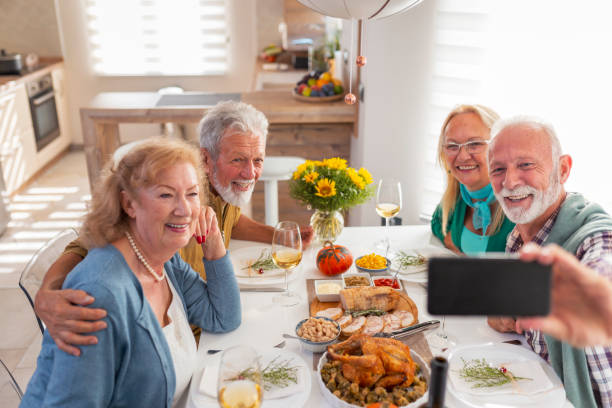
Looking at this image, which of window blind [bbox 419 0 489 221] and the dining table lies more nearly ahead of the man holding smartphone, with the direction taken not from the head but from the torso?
the dining table

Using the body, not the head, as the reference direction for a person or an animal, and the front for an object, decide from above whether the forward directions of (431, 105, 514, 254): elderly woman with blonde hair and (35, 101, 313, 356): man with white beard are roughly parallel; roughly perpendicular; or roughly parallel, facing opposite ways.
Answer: roughly perpendicular

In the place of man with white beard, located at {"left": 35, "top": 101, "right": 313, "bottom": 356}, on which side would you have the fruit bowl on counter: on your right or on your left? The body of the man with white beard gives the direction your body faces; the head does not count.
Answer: on your left

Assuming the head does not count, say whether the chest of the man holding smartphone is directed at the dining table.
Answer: yes

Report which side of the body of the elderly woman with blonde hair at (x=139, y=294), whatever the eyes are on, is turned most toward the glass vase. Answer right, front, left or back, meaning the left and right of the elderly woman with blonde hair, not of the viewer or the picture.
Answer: left

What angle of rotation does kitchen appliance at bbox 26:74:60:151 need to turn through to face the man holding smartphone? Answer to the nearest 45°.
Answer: approximately 45° to its right

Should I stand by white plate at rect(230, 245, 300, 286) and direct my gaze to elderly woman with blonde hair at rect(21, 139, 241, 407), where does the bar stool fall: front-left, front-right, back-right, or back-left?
back-right

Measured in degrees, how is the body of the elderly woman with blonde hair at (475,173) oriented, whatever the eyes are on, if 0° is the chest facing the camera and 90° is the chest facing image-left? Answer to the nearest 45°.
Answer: approximately 0°

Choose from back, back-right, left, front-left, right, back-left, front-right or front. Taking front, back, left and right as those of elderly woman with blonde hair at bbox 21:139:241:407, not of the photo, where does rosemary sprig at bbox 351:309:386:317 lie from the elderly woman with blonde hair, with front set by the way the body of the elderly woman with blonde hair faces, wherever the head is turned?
front-left

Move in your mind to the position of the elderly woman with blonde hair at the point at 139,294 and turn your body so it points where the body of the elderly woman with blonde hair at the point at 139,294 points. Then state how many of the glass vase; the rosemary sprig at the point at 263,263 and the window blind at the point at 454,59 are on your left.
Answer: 3
